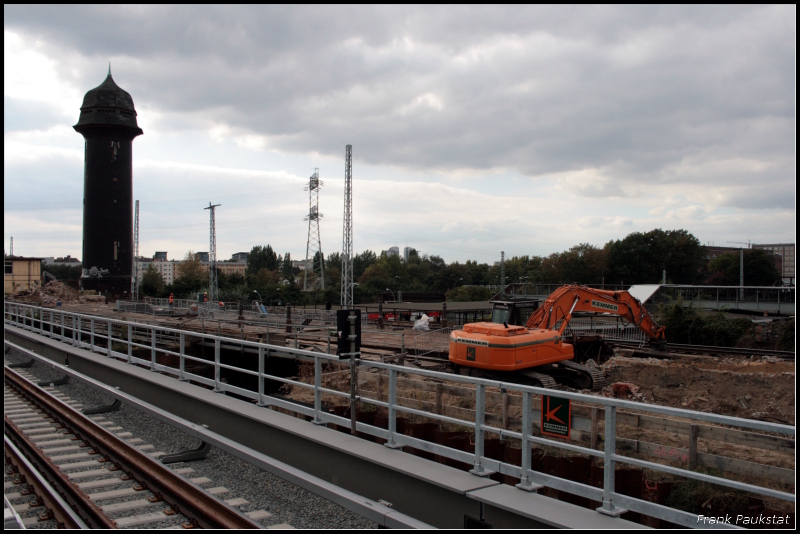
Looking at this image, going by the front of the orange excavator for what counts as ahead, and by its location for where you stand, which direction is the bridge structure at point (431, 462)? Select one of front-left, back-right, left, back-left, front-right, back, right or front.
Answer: back-right

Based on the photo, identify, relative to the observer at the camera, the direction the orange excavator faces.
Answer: facing away from the viewer and to the right of the viewer

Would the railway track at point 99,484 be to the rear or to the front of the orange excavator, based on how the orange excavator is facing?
to the rear
